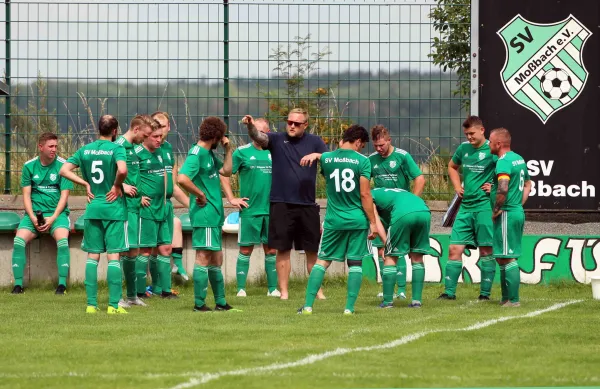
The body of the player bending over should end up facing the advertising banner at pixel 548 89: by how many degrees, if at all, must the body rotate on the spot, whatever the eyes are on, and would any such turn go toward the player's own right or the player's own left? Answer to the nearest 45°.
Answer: approximately 90° to the player's own right

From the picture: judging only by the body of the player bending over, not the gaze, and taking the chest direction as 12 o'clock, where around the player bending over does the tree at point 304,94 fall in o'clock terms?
The tree is roughly at 1 o'clock from the player bending over.

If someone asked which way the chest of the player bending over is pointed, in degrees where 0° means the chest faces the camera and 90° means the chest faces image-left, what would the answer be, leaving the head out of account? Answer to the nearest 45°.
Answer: approximately 135°

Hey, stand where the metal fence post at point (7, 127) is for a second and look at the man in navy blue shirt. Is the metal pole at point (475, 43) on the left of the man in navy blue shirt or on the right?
left

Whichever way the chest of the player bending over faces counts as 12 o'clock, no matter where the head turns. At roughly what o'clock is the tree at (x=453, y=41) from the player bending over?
The tree is roughly at 2 o'clock from the player bending over.

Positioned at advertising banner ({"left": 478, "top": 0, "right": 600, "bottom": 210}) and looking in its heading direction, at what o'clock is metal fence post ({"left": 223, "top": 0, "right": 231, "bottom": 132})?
The metal fence post is roughly at 3 o'clock from the advertising banner.

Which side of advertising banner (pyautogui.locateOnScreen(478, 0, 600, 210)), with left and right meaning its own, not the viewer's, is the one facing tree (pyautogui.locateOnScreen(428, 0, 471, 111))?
right

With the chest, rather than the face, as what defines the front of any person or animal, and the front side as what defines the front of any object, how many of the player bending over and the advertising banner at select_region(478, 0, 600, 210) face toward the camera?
1

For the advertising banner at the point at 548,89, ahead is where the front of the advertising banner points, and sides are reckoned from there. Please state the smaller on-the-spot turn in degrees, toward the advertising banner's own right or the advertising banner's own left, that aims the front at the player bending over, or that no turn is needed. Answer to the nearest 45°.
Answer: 0° — it already faces them

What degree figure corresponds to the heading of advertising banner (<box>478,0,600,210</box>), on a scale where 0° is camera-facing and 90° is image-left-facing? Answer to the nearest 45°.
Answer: approximately 0°

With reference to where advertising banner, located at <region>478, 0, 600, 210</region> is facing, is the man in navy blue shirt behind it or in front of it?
in front
